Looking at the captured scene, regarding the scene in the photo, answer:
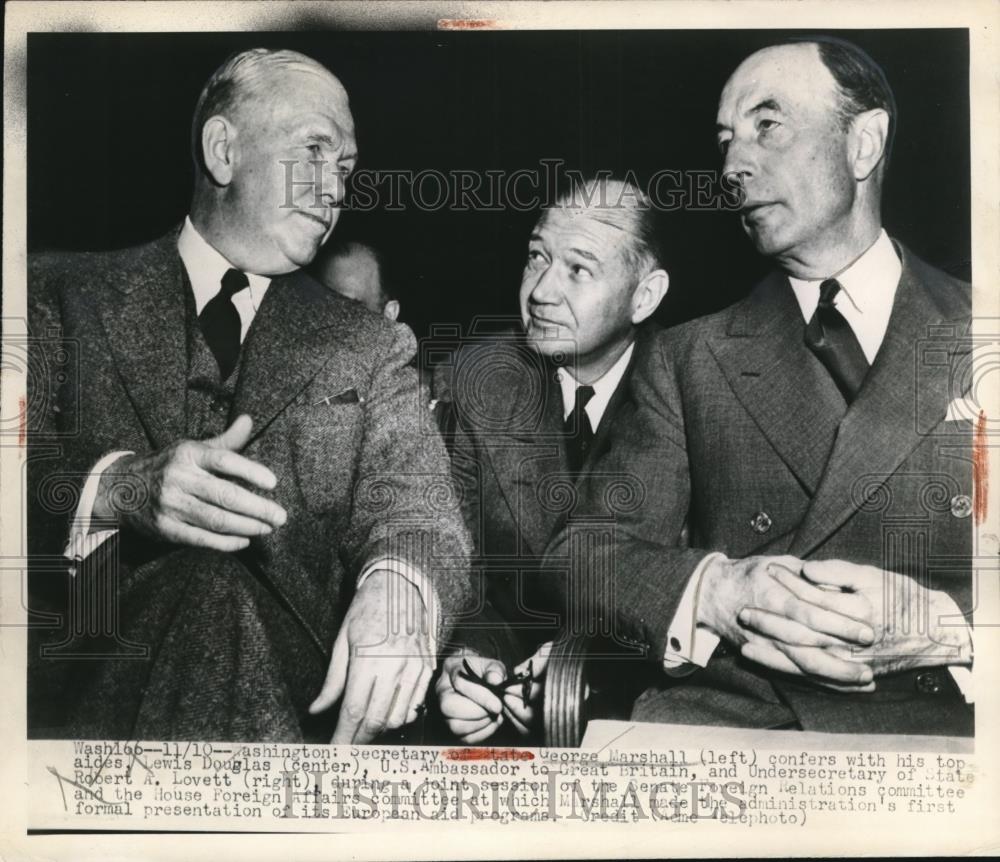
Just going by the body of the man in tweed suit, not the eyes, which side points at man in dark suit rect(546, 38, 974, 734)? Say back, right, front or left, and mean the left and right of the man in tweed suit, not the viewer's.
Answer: left

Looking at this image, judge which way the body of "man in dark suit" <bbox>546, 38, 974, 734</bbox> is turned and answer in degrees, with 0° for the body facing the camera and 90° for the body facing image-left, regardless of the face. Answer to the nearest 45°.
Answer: approximately 0°

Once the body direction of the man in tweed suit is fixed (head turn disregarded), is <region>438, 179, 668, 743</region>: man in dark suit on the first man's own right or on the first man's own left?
on the first man's own left

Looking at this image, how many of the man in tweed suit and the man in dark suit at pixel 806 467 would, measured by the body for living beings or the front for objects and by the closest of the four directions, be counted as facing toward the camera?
2

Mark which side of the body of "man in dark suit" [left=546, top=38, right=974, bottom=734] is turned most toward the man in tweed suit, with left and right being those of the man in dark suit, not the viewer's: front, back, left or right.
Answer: right

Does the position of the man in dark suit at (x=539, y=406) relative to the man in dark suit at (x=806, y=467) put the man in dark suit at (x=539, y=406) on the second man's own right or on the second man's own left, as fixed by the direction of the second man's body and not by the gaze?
on the second man's own right
